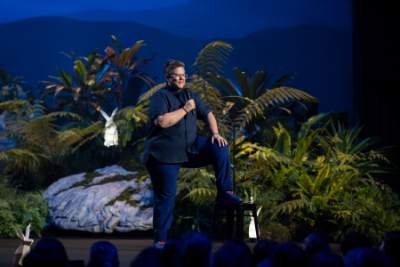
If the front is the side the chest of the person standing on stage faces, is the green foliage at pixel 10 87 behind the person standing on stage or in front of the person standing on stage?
behind

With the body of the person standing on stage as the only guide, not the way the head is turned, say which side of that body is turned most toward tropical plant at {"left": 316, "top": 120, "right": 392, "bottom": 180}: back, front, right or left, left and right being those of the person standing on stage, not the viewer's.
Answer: left

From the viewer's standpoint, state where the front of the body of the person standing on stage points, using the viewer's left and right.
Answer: facing the viewer and to the right of the viewer

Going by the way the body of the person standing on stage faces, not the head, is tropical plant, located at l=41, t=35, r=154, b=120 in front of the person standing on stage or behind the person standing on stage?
behind
